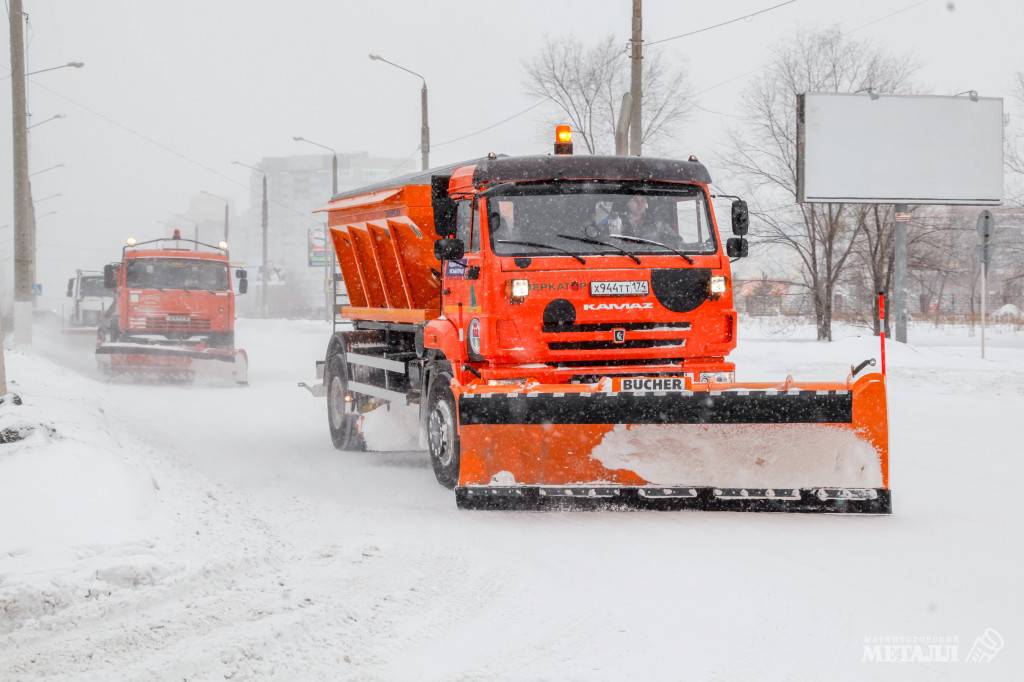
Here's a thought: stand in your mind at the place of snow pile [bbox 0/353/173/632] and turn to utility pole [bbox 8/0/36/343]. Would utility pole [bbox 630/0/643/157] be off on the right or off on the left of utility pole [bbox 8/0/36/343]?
right

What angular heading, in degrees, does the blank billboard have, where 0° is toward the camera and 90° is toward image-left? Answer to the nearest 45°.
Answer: approximately 0°

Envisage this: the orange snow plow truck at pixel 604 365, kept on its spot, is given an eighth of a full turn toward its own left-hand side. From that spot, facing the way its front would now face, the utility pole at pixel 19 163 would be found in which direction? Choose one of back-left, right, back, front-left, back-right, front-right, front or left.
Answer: back-left

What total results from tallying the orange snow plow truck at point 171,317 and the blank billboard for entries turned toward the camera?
2

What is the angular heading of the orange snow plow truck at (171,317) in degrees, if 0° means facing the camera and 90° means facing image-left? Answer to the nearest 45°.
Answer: approximately 0°

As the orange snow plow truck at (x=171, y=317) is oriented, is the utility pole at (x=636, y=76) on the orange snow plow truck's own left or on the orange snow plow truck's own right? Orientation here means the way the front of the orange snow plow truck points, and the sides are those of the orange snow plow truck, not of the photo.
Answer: on the orange snow plow truck's own left

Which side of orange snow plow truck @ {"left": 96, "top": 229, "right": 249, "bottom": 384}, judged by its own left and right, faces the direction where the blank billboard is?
left

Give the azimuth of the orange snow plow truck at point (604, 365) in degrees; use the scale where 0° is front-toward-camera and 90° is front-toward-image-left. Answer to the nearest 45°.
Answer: approximately 315°

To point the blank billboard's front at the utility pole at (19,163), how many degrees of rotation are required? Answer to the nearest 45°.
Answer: approximately 45° to its right

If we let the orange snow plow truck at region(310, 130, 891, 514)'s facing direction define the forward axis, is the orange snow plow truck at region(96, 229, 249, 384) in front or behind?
behind

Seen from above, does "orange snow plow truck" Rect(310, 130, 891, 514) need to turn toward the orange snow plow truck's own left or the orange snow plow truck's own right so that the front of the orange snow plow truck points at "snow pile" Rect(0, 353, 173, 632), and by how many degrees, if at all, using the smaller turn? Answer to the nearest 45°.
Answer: approximately 90° to the orange snow plow truck's own right

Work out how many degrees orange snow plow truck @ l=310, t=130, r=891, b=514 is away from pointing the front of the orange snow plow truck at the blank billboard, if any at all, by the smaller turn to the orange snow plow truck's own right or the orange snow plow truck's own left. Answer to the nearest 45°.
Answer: approximately 135° to the orange snow plow truck's own left
